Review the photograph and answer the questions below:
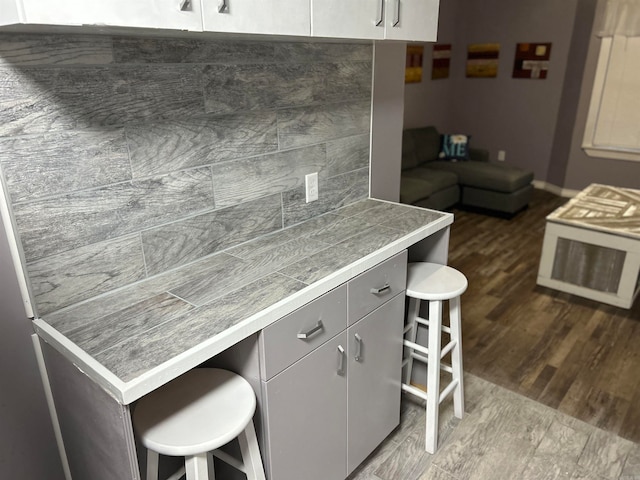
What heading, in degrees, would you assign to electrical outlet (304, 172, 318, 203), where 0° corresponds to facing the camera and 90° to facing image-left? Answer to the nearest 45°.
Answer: approximately 315°

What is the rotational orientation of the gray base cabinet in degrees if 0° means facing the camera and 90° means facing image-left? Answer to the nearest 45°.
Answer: approximately 315°

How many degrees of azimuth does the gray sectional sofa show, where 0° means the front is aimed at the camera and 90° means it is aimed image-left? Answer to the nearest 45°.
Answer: approximately 315°

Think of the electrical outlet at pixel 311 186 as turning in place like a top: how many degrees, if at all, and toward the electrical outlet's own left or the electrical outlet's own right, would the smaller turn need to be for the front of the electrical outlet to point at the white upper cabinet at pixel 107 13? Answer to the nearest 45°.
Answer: approximately 90° to the electrical outlet's own right

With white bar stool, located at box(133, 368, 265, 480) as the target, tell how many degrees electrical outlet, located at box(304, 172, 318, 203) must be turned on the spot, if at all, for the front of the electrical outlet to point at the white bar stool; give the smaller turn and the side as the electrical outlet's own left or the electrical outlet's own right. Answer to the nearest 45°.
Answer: approximately 45° to the electrical outlet's own right

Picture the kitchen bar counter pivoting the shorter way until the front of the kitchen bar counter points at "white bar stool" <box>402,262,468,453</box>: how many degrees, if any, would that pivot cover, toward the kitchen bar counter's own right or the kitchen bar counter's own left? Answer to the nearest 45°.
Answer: approximately 90° to the kitchen bar counter's own left

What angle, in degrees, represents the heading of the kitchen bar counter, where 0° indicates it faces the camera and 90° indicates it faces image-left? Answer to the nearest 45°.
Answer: approximately 315°

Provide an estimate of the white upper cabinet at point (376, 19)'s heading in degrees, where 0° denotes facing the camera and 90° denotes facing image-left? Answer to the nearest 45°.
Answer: approximately 315°
